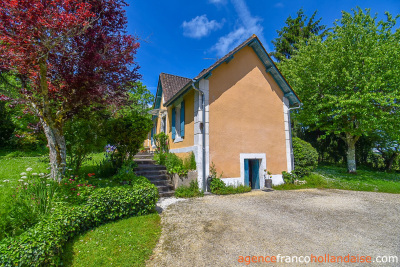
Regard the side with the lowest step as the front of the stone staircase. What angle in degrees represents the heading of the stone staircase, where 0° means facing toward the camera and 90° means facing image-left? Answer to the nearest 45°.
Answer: approximately 0°

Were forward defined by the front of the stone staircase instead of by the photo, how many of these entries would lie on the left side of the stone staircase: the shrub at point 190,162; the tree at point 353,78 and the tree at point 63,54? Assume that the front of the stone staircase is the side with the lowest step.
2

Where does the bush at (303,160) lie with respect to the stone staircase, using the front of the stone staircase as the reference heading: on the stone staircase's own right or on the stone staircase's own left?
on the stone staircase's own left

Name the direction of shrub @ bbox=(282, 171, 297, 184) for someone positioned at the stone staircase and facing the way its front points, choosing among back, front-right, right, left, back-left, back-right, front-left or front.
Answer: left

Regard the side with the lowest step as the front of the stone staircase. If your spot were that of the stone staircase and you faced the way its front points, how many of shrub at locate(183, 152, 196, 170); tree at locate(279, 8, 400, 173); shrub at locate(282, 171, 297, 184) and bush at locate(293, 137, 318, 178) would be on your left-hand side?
4

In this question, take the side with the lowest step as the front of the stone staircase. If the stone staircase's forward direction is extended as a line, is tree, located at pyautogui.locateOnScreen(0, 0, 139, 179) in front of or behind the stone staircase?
in front

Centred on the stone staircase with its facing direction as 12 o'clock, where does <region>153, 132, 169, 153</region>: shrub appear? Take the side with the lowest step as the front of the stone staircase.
The shrub is roughly at 6 o'clock from the stone staircase.
